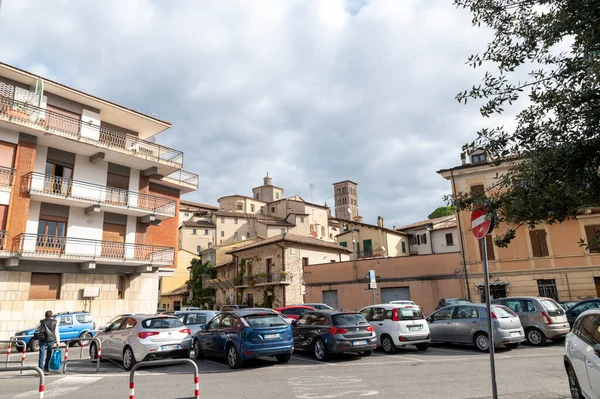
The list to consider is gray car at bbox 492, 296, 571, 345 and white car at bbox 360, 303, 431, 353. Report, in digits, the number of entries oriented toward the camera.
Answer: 0

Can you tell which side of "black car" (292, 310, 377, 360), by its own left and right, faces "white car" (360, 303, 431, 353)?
right

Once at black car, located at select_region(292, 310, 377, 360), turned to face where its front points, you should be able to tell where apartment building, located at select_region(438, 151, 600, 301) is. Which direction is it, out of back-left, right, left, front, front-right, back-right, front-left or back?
right

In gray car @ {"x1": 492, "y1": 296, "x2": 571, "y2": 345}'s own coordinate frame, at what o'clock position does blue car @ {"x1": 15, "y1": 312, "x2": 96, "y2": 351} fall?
The blue car is roughly at 10 o'clock from the gray car.

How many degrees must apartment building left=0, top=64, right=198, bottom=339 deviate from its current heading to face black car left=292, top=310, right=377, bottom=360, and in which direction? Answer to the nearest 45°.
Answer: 0° — it already faces it

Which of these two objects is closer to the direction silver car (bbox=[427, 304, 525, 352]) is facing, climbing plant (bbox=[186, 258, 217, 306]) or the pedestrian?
the climbing plant

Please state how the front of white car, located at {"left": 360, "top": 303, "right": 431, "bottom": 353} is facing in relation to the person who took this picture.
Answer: facing away from the viewer and to the left of the viewer

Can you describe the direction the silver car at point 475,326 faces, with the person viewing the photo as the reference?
facing away from the viewer and to the left of the viewer

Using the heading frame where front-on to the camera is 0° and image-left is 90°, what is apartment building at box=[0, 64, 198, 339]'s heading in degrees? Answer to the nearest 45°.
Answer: approximately 315°

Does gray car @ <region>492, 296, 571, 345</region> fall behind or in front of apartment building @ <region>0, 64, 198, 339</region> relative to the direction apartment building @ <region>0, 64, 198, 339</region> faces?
in front

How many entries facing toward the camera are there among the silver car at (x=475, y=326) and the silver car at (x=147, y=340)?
0

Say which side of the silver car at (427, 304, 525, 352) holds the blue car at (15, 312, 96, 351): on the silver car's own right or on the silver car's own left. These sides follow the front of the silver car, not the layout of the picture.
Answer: on the silver car's own left

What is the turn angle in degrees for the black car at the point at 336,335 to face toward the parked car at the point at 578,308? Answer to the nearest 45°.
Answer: approximately 90° to its right

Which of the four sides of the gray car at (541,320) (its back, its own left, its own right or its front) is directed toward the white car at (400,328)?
left
